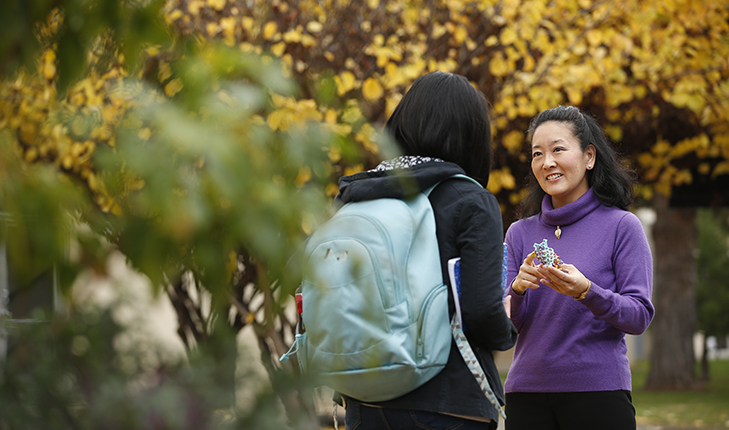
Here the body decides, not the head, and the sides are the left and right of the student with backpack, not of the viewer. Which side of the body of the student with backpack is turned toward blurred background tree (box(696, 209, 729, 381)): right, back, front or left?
front

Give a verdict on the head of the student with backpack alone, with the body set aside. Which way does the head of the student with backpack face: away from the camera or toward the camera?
away from the camera

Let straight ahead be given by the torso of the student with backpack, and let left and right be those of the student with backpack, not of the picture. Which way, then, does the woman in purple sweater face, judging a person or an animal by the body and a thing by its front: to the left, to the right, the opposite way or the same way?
the opposite way

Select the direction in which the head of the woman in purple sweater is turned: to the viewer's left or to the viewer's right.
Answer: to the viewer's left

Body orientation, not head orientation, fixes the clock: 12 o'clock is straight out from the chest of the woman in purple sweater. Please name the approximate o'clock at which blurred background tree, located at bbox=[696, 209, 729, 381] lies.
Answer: The blurred background tree is roughly at 5 o'clock from the woman in purple sweater.

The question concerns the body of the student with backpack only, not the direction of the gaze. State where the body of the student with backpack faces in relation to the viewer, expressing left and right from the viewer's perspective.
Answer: facing away from the viewer and to the right of the viewer

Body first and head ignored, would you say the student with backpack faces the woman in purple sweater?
yes
